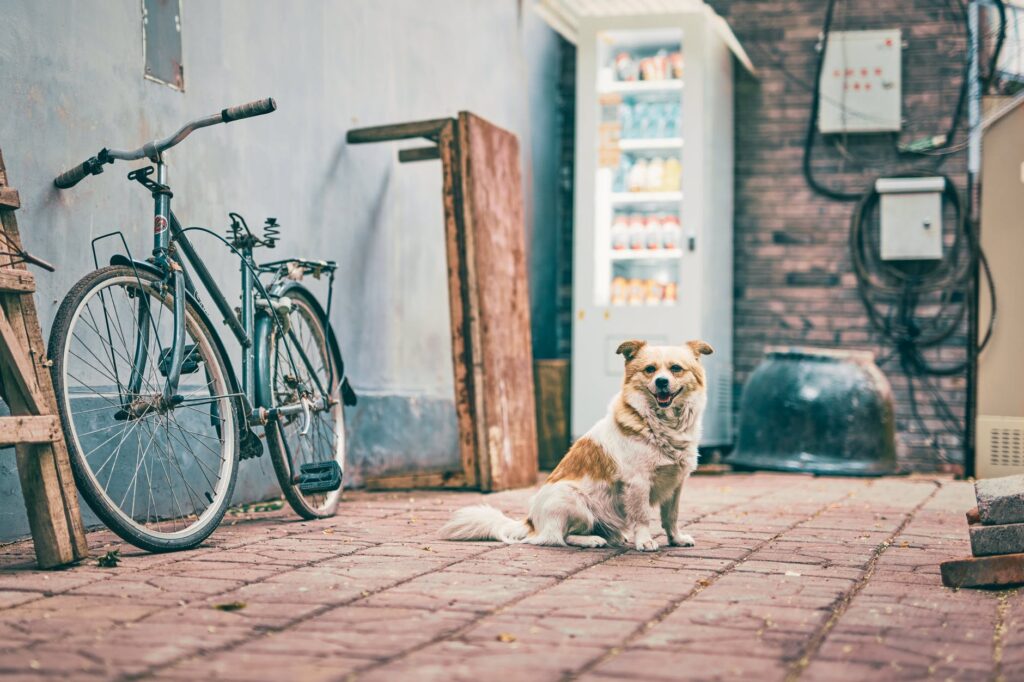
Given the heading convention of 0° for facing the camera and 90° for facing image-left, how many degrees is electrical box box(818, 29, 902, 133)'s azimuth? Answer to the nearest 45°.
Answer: approximately 0°

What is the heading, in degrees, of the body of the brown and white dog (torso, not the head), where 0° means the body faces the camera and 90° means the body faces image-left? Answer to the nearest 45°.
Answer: approximately 315°

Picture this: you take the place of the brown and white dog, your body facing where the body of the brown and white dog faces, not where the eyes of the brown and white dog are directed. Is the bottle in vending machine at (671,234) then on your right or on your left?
on your left

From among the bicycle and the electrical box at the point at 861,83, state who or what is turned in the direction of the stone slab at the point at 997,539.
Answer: the electrical box

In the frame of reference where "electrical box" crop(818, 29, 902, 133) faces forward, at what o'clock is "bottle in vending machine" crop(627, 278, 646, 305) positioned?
The bottle in vending machine is roughly at 2 o'clock from the electrical box.

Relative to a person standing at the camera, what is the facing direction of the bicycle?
facing the viewer and to the left of the viewer

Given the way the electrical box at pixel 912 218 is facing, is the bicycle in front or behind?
in front

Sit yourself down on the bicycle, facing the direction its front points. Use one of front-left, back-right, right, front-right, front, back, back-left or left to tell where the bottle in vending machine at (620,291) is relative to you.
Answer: back

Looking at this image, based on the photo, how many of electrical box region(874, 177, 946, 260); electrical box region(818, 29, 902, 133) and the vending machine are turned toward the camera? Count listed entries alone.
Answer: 3
